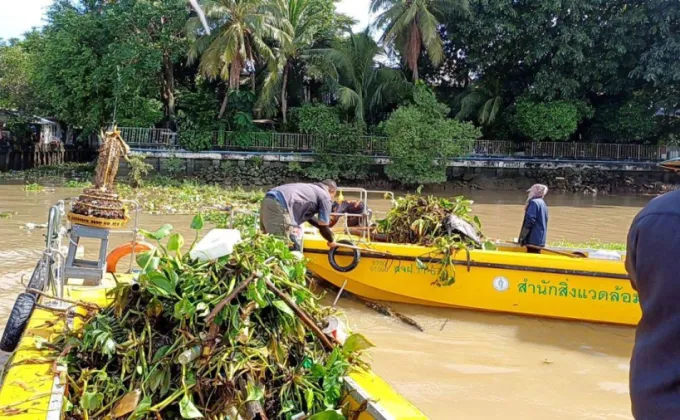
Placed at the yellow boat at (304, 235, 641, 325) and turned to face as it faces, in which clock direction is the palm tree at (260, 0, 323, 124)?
The palm tree is roughly at 2 o'clock from the yellow boat.

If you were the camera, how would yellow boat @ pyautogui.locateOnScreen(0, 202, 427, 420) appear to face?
facing away from the viewer and to the left of the viewer

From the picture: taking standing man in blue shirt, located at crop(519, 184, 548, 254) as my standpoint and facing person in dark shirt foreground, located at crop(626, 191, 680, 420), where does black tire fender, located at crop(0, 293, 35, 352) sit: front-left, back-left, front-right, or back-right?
front-right

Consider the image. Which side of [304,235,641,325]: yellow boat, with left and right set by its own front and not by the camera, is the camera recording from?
left

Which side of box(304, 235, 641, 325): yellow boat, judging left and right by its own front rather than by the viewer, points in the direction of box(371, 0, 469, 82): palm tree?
right

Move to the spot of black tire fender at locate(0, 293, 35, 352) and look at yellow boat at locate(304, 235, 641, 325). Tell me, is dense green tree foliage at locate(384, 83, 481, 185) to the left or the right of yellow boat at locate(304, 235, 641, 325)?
left

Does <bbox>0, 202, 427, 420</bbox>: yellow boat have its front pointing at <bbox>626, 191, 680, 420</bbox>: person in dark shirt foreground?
no

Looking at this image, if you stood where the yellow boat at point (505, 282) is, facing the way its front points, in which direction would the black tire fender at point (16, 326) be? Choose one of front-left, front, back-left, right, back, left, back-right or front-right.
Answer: front-left

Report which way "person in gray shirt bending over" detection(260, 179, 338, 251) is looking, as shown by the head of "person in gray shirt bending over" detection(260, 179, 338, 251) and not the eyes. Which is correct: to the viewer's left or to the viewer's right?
to the viewer's right

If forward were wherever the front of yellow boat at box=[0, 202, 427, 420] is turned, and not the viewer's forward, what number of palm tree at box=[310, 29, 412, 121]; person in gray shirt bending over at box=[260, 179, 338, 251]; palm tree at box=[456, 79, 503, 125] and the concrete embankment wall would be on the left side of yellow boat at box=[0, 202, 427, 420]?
0

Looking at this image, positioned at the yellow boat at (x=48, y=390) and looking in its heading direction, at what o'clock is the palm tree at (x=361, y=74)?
The palm tree is roughly at 2 o'clock from the yellow boat.

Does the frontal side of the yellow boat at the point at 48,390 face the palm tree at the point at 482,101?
no
